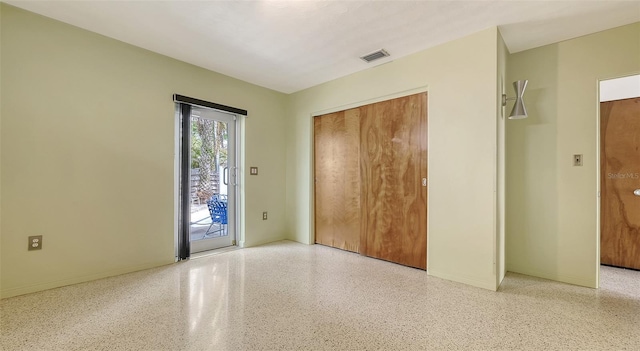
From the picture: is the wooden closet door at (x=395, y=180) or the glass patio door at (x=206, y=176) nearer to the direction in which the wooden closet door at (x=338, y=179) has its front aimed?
the glass patio door

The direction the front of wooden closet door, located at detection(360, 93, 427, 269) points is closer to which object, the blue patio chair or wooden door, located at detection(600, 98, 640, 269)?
the blue patio chair

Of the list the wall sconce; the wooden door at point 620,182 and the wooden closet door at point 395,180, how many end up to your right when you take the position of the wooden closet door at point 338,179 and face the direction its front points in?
0

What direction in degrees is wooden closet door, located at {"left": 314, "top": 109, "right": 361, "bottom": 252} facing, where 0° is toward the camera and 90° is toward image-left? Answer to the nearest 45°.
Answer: approximately 45°

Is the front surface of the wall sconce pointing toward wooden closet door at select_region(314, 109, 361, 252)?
no

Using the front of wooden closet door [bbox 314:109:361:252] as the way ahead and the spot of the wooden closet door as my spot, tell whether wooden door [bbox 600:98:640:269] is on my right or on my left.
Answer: on my left

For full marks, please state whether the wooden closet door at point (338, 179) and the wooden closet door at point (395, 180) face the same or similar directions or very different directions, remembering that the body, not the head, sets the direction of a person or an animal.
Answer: same or similar directions

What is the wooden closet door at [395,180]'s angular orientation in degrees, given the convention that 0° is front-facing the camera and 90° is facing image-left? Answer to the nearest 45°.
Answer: approximately 45°

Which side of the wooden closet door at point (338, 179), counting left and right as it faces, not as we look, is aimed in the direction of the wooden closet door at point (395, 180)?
left

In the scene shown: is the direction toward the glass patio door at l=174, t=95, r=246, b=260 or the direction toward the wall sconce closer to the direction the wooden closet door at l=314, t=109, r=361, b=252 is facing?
the glass patio door

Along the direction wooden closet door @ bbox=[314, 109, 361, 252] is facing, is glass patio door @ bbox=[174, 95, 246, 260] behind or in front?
in front

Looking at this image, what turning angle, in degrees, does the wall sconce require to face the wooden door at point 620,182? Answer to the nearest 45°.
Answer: approximately 45° to its left

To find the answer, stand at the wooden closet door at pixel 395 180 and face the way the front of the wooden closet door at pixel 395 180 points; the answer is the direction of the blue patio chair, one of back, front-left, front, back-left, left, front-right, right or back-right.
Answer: front-right

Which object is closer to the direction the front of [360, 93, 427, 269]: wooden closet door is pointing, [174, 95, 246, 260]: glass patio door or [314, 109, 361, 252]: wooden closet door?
the glass patio door
